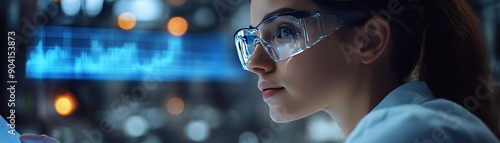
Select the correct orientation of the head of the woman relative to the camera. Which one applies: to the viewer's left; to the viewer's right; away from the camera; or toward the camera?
to the viewer's left

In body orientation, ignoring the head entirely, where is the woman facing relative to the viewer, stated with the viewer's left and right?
facing to the left of the viewer
